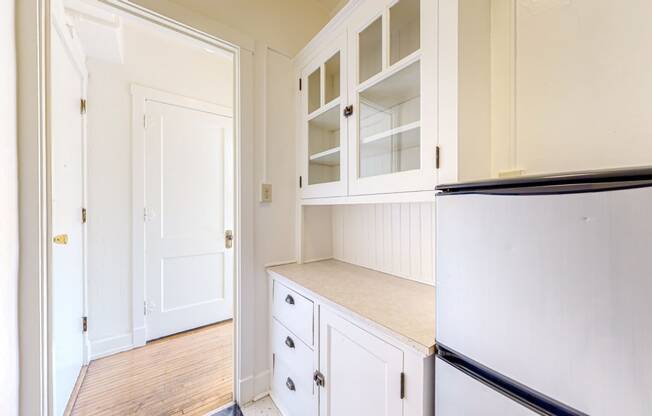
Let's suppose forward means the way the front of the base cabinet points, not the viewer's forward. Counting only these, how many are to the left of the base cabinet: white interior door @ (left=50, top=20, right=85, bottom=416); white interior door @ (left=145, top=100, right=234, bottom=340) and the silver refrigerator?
1

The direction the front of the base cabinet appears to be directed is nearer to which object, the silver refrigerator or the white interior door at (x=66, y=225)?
the white interior door

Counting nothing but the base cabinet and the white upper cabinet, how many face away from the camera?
0

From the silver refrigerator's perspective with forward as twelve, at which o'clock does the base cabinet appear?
The base cabinet is roughly at 2 o'clock from the silver refrigerator.

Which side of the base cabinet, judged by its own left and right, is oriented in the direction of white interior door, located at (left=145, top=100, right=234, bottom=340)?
right

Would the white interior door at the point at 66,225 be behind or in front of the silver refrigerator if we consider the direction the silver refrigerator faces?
in front

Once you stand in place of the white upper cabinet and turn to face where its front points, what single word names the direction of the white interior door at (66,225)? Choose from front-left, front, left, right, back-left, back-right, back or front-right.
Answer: front-right

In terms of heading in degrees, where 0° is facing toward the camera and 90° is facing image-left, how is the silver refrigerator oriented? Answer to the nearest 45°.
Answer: approximately 45°

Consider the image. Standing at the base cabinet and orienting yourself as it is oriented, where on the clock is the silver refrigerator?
The silver refrigerator is roughly at 9 o'clock from the base cabinet.

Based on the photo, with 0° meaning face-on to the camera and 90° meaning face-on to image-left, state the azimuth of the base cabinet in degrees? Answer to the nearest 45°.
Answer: approximately 45°

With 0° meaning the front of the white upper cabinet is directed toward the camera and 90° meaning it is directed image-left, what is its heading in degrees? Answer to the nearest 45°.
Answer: approximately 45°
